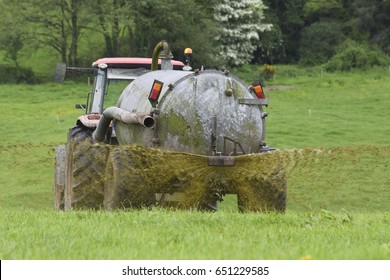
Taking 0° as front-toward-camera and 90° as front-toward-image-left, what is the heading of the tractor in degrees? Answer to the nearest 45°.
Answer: approximately 135°
